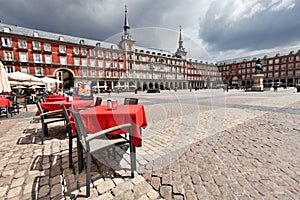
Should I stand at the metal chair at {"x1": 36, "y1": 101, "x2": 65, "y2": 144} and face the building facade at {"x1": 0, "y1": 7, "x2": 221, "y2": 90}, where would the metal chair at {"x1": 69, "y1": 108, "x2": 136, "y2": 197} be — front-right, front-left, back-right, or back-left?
back-right

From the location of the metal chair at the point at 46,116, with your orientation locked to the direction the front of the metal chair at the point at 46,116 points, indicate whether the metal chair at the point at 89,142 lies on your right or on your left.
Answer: on your right

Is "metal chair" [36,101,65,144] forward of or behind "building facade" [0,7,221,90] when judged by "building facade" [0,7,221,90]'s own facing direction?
forward

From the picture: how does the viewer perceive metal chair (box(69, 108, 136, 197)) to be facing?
facing away from the viewer and to the right of the viewer

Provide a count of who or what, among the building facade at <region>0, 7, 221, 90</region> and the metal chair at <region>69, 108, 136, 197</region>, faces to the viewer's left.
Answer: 0

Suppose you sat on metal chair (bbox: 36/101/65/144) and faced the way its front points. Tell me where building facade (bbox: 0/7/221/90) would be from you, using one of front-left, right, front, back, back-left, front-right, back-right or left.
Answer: left

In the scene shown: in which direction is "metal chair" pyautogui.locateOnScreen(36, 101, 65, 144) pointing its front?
to the viewer's right

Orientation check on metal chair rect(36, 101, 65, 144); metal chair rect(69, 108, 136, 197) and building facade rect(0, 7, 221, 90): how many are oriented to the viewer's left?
0

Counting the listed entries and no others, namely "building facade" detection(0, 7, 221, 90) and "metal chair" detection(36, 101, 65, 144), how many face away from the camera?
0

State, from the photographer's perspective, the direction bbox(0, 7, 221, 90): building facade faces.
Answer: facing the viewer and to the right of the viewer

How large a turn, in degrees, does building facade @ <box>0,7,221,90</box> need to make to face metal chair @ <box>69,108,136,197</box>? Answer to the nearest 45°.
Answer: approximately 45° to its right

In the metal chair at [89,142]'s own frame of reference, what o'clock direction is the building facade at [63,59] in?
The building facade is roughly at 10 o'clock from the metal chair.

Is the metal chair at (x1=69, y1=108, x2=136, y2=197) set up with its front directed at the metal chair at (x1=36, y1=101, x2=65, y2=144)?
no
